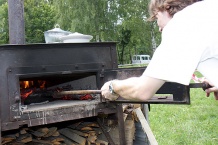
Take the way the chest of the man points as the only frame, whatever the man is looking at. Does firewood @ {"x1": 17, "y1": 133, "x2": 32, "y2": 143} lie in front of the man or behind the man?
in front

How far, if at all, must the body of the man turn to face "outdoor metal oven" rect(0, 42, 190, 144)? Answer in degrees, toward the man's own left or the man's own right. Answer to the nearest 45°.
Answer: approximately 45° to the man's own right

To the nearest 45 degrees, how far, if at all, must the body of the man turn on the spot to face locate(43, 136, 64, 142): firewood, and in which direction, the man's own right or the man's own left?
approximately 45° to the man's own right

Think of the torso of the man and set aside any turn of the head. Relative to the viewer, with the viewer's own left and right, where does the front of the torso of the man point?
facing to the left of the viewer

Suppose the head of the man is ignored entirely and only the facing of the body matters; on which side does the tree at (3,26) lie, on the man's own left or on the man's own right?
on the man's own right
